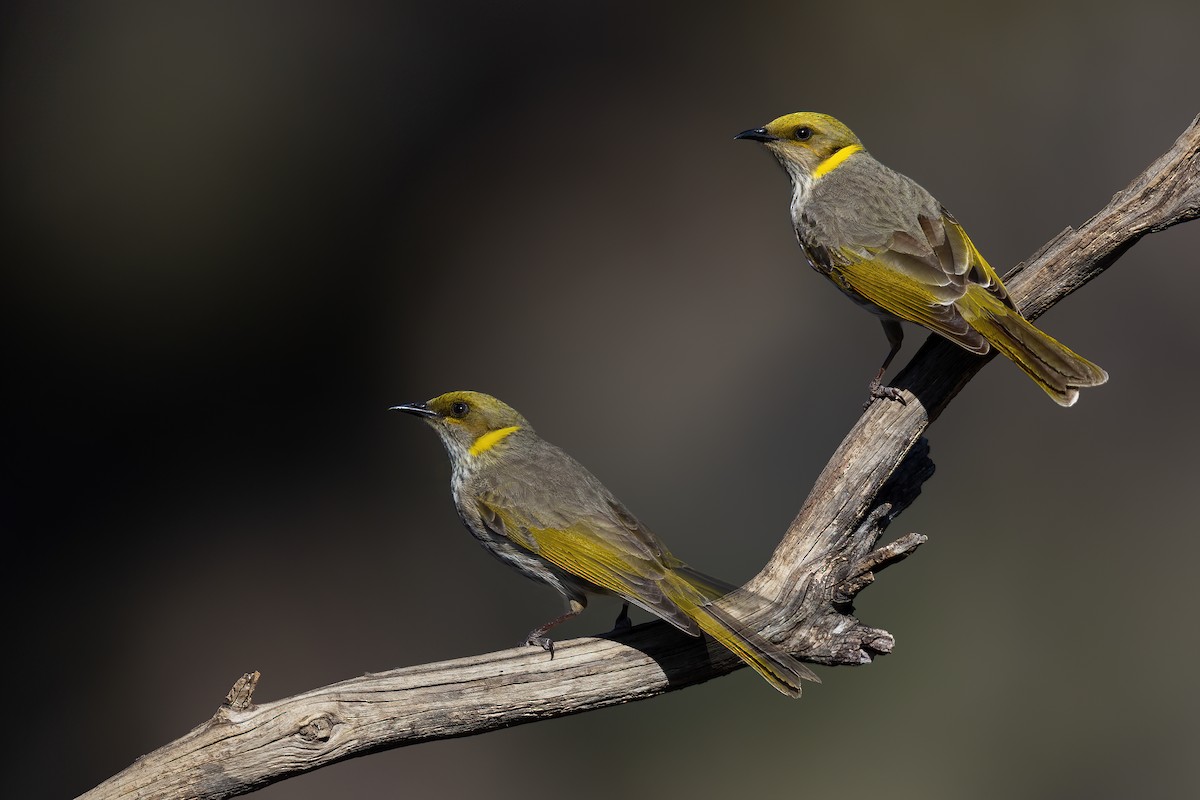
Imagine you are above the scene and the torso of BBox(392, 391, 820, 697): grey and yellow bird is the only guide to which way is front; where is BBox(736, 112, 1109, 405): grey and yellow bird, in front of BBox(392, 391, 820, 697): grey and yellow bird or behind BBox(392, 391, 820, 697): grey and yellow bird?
behind

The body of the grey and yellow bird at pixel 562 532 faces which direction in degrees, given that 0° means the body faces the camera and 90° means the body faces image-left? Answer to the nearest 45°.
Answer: approximately 90°
